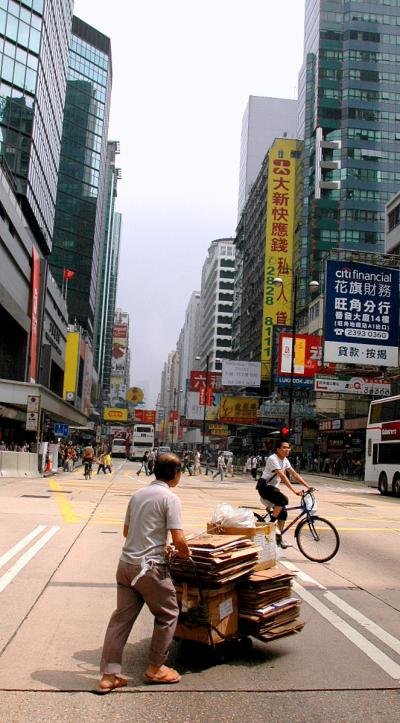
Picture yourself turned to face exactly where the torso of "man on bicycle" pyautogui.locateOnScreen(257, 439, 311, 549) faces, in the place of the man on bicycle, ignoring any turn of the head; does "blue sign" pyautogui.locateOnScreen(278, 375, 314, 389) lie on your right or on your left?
on your left

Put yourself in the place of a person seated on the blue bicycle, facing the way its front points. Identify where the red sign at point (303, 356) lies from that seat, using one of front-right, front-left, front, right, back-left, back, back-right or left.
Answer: back-left

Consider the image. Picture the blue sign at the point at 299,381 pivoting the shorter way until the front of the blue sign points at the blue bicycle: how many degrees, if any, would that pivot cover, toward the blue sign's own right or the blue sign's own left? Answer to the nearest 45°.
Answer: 0° — it already faces it

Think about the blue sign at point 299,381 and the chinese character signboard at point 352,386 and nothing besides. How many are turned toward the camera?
2

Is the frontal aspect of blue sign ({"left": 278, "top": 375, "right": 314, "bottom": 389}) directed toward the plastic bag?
yes

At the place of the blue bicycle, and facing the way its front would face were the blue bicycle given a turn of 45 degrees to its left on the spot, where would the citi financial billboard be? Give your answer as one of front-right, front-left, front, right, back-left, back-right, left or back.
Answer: left

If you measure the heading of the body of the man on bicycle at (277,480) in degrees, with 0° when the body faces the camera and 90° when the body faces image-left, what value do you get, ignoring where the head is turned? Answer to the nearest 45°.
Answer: approximately 315°
